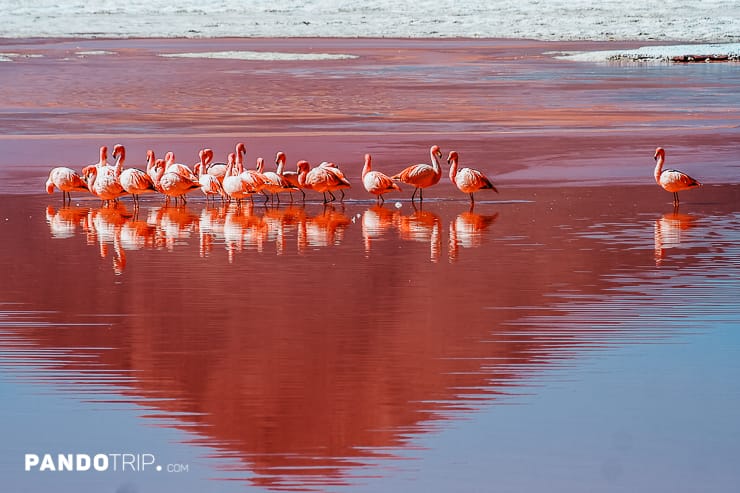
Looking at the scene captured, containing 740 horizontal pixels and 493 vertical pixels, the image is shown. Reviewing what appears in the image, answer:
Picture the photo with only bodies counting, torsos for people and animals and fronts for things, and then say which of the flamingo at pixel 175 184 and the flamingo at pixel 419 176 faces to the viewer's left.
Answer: the flamingo at pixel 175 184

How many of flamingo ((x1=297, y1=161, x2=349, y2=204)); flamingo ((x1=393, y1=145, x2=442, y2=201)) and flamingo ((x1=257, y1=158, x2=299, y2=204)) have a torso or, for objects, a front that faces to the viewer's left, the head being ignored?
2

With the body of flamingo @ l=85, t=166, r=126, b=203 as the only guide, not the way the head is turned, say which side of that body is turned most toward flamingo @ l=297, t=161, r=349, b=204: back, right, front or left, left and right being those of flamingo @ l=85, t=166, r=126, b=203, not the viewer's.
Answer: back

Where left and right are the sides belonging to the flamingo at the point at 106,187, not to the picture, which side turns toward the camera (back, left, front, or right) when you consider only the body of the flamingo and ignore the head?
left

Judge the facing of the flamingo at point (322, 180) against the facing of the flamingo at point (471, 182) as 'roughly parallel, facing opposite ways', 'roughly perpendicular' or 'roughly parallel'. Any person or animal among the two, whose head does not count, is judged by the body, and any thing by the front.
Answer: roughly parallel

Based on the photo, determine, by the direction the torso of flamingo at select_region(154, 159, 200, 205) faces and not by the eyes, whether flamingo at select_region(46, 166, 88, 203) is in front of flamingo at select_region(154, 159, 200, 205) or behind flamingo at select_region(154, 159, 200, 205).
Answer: in front

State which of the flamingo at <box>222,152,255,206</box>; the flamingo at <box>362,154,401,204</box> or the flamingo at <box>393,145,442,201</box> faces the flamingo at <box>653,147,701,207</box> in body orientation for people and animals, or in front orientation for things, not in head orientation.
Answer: the flamingo at <box>393,145,442,201</box>

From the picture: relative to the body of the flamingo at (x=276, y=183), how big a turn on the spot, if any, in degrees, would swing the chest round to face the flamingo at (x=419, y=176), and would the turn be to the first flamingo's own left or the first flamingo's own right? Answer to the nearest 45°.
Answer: approximately 180°

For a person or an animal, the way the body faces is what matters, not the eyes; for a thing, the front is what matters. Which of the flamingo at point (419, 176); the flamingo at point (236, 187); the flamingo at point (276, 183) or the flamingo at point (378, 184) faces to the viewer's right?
the flamingo at point (419, 176)

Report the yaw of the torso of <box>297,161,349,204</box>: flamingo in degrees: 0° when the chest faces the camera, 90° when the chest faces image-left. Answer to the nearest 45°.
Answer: approximately 90°

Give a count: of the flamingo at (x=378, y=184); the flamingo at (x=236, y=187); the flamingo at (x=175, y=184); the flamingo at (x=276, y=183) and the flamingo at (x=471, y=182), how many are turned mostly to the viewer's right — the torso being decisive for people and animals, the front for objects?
0

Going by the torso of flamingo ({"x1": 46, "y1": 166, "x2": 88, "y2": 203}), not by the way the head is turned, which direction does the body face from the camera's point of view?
to the viewer's left

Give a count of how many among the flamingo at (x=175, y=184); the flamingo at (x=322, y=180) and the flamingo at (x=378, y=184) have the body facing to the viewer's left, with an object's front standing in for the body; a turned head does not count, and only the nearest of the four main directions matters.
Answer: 3

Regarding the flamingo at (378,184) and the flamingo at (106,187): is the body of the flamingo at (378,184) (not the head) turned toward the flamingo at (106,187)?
yes

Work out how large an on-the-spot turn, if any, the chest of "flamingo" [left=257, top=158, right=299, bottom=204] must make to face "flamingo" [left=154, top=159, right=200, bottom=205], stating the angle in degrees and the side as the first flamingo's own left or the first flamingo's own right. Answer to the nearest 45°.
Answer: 0° — it already faces it

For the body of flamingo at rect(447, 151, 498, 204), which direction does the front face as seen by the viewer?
to the viewer's left

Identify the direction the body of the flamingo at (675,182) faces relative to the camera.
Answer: to the viewer's left

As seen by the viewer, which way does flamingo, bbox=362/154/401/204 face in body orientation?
to the viewer's left
